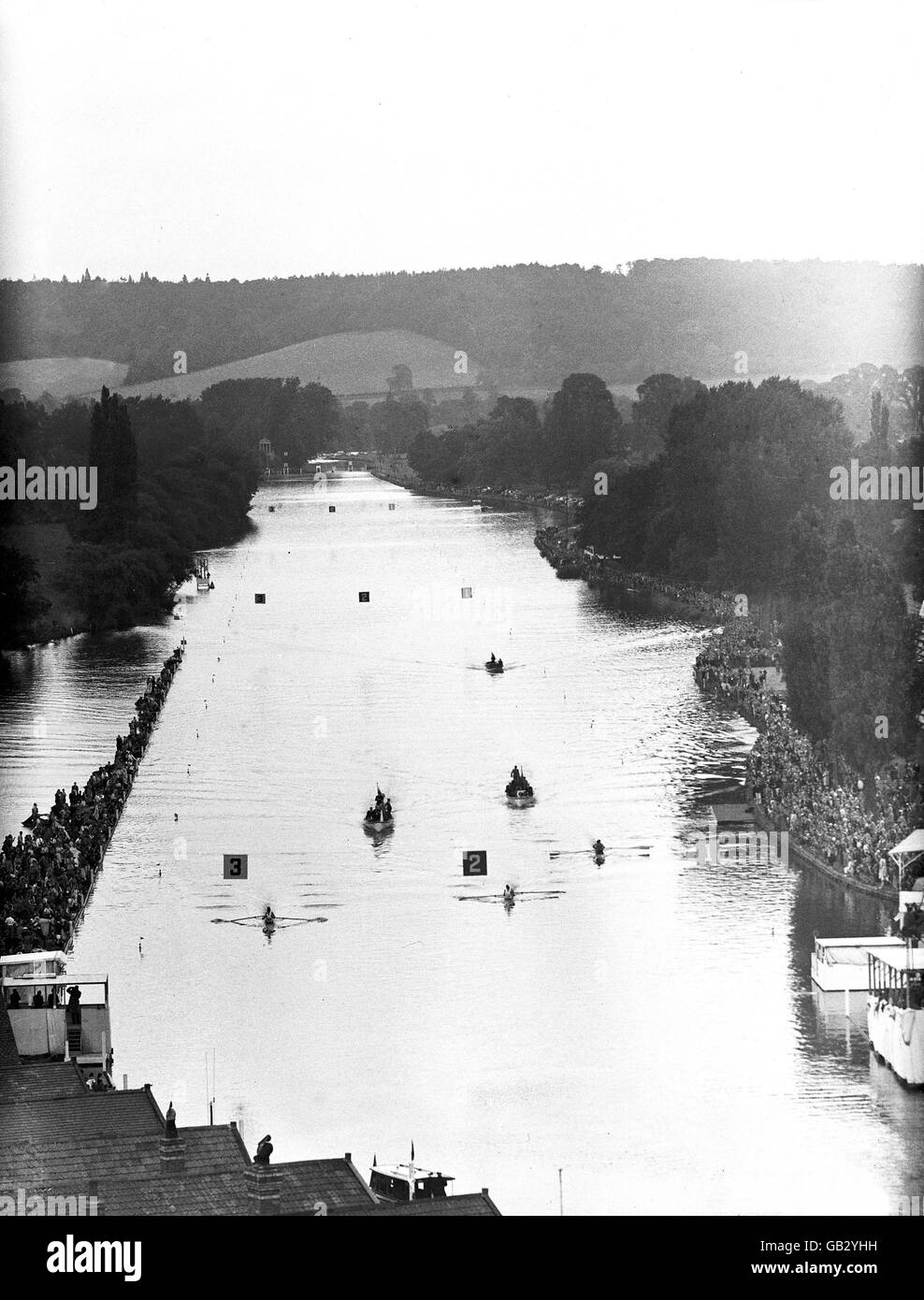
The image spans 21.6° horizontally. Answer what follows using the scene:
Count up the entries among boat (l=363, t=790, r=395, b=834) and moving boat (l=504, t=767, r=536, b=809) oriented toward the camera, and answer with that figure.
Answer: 2

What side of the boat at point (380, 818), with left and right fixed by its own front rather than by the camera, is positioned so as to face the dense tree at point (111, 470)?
back

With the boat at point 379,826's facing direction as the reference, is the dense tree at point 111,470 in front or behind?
behind

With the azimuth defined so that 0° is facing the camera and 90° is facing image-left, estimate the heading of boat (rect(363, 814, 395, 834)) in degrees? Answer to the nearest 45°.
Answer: approximately 0°

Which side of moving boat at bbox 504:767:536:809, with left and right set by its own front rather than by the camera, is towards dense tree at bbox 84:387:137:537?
back

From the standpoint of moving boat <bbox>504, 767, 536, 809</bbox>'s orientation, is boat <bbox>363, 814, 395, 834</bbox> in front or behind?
in front

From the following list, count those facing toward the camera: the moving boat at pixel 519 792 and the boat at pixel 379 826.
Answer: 2

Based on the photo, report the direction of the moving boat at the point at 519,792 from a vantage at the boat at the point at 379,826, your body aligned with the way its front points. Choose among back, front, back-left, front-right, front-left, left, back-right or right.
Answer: back-left

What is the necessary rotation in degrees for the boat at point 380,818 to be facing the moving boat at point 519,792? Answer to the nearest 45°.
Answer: approximately 135° to its left
